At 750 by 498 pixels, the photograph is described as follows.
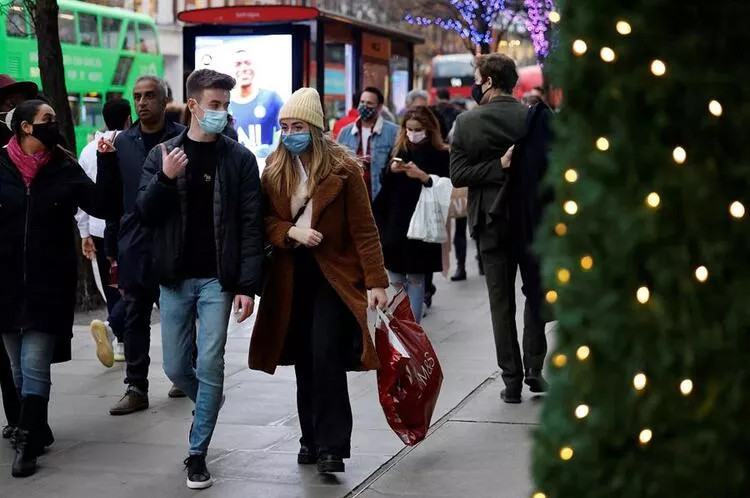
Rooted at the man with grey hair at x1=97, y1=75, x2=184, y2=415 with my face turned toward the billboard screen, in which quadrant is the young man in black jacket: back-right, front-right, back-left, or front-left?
back-right

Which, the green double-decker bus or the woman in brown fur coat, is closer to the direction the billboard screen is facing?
the woman in brown fur coat

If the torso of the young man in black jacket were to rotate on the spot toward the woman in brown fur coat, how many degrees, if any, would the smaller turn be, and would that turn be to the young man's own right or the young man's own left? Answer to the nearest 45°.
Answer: approximately 90° to the young man's own left

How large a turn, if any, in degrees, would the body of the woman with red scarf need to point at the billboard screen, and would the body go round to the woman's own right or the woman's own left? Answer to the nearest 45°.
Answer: approximately 180°

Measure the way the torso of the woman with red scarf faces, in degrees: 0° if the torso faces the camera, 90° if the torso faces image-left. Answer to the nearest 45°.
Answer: approximately 0°

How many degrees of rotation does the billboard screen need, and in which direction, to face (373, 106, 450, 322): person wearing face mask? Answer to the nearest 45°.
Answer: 0° — it already faces them

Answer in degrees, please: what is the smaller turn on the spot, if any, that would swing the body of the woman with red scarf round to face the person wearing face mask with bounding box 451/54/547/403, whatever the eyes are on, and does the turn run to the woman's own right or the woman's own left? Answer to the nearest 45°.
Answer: approximately 90° to the woman's own left

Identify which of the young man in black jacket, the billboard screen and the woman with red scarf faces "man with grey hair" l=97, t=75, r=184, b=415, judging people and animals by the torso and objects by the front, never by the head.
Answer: the billboard screen

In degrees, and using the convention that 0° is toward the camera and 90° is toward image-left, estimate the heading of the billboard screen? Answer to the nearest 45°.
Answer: approximately 0°

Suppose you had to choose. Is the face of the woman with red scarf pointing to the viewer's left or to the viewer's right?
to the viewer's right
